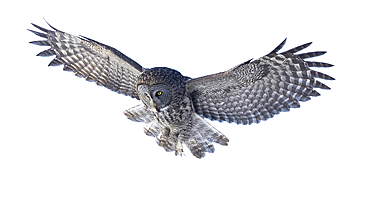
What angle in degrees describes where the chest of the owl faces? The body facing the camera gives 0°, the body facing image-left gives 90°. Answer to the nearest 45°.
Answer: approximately 45°
